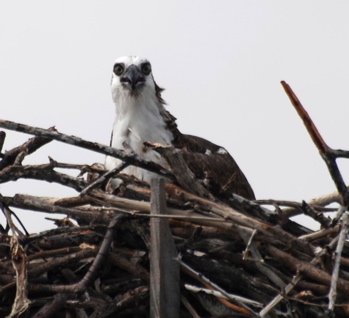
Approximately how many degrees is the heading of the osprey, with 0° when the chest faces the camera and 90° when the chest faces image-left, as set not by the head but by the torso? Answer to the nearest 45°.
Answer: approximately 45°
